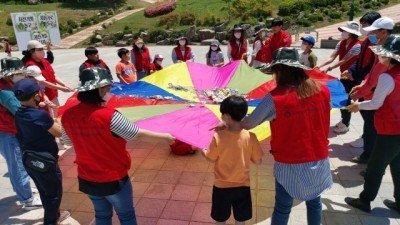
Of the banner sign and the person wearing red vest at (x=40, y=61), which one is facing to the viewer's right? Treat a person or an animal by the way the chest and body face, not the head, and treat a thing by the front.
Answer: the person wearing red vest

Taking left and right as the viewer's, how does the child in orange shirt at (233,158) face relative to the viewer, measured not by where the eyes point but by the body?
facing away from the viewer

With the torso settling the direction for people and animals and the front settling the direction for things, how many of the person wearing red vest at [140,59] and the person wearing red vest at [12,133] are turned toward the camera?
1

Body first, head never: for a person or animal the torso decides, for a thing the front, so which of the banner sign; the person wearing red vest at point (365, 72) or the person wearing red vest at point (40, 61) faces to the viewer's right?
the person wearing red vest at point (40, 61)

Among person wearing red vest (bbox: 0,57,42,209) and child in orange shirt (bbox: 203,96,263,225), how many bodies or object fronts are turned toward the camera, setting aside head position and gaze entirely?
0

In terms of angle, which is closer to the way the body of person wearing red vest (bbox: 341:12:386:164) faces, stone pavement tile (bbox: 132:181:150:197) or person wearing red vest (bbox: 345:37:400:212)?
the stone pavement tile

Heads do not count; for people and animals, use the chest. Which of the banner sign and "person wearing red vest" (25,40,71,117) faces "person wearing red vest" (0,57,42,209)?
the banner sign

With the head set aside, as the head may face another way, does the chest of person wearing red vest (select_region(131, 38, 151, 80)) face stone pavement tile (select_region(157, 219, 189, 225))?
yes

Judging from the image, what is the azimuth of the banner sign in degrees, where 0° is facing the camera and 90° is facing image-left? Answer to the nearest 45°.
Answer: approximately 0°

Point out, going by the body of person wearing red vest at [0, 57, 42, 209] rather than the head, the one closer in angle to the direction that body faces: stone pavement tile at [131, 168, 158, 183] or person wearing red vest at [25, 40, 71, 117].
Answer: the stone pavement tile

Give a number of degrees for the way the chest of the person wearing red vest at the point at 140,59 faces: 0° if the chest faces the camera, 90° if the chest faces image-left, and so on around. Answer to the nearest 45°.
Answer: approximately 0°

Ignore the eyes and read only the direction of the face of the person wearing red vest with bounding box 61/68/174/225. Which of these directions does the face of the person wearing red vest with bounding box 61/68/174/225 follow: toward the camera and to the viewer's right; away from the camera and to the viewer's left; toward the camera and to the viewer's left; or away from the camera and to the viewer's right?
away from the camera and to the viewer's right

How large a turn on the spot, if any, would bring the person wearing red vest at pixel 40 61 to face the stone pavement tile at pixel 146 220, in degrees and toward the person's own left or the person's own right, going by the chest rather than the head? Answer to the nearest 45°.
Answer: approximately 90° to the person's own right

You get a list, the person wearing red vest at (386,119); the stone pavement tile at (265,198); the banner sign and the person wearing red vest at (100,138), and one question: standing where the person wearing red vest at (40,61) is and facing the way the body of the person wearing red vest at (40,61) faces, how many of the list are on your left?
1

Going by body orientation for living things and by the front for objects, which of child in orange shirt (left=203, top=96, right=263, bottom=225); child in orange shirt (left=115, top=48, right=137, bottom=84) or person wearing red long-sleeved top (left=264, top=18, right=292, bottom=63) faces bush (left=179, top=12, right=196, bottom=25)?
child in orange shirt (left=203, top=96, right=263, bottom=225)

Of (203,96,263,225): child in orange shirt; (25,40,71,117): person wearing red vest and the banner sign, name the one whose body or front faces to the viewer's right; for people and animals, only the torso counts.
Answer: the person wearing red vest

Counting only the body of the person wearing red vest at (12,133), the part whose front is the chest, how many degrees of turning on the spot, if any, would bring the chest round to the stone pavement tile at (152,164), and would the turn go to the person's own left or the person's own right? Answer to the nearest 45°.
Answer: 0° — they already face it

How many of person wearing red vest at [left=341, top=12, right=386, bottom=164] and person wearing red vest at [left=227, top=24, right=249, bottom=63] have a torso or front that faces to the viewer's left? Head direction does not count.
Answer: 1
